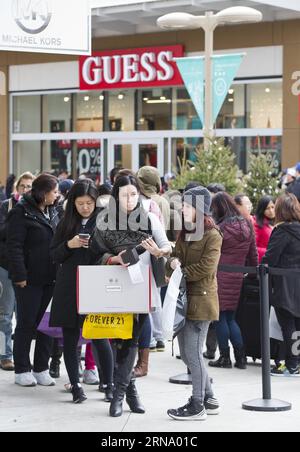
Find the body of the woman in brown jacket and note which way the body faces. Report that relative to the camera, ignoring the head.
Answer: to the viewer's left

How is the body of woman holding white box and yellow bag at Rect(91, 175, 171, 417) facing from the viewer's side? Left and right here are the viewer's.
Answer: facing the viewer

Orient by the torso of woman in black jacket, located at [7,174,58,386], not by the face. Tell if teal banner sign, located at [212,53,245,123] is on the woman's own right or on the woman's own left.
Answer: on the woman's own left

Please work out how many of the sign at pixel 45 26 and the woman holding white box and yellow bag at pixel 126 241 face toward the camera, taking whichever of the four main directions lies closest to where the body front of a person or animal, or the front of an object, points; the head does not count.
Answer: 2

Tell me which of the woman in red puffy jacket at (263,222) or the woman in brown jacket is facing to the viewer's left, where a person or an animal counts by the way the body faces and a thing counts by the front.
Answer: the woman in brown jacket

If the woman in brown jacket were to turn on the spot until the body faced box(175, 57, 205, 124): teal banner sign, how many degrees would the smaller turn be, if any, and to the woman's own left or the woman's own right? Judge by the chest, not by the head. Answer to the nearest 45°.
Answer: approximately 90° to the woman's own right

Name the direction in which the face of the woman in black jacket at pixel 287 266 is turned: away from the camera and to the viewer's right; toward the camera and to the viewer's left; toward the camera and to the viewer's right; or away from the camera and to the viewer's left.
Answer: away from the camera and to the viewer's left

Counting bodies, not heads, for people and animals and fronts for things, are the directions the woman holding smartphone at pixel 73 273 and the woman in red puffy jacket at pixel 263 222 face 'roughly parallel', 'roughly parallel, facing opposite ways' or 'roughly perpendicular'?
roughly parallel

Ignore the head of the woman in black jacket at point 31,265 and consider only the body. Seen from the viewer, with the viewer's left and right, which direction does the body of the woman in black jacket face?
facing the viewer and to the right of the viewer

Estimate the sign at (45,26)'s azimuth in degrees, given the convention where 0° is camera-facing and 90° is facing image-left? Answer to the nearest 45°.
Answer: approximately 0°

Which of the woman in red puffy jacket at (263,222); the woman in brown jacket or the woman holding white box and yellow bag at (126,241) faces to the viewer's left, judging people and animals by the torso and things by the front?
the woman in brown jacket

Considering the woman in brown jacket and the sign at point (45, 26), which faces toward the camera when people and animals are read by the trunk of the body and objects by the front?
the sign

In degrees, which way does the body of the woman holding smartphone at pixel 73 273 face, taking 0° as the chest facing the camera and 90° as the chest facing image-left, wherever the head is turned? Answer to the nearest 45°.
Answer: approximately 315°
